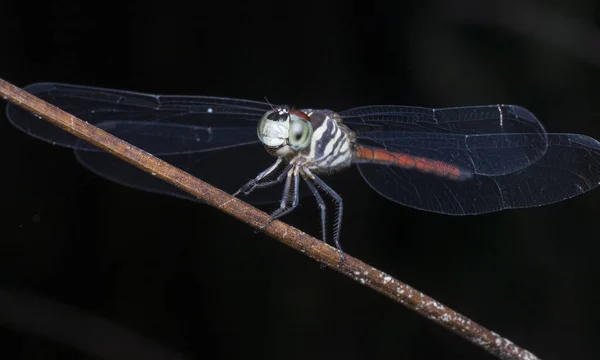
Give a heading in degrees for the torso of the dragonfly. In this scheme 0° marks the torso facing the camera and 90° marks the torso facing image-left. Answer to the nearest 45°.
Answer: approximately 45°
